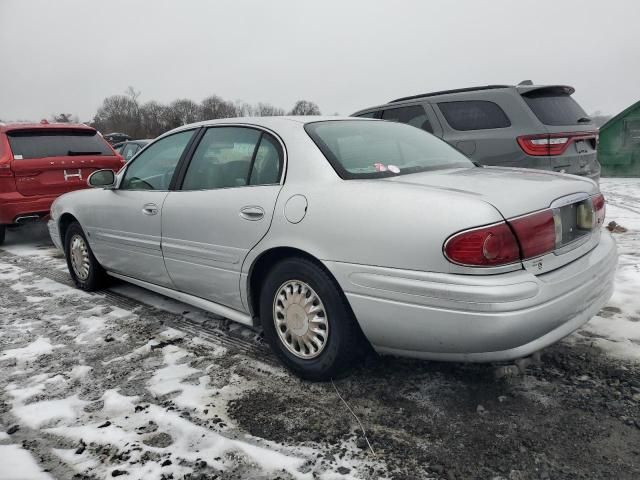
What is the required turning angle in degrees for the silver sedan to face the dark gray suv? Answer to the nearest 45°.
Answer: approximately 90° to its right

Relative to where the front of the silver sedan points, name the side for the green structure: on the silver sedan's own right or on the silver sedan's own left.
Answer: on the silver sedan's own right

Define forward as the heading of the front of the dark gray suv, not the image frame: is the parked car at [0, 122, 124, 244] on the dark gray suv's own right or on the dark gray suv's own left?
on the dark gray suv's own left

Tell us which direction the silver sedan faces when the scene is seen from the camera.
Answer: facing away from the viewer and to the left of the viewer

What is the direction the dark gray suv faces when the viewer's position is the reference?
facing away from the viewer and to the left of the viewer

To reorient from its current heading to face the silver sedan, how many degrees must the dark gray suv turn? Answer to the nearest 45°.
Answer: approximately 135° to its left

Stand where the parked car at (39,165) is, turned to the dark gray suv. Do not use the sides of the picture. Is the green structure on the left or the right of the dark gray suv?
left
